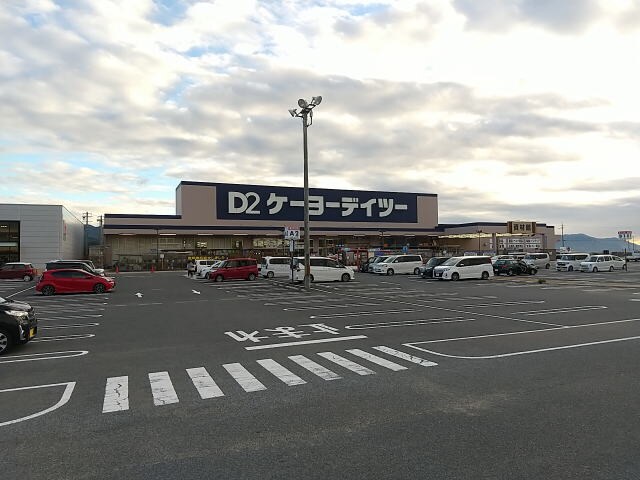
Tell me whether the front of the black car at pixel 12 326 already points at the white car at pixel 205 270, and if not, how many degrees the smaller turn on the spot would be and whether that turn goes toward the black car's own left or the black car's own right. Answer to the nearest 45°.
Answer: approximately 90° to the black car's own left

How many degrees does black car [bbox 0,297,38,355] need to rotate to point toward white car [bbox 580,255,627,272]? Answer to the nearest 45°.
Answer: approximately 45° to its left

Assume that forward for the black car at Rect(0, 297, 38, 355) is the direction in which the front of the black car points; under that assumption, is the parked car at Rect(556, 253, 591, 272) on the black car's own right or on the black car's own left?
on the black car's own left

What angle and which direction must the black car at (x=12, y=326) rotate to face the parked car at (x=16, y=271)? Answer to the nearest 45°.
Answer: approximately 135° to its left

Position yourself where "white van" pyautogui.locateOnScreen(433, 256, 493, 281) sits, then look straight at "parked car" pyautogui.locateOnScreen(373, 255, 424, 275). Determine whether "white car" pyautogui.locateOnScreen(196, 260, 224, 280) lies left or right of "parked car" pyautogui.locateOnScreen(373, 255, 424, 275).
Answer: left

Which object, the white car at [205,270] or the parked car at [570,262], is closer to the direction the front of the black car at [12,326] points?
the parked car

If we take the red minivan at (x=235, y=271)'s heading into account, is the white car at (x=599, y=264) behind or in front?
behind

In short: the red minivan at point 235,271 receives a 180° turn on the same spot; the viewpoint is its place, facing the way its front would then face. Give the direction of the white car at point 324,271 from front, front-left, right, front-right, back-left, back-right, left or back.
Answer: front-right
